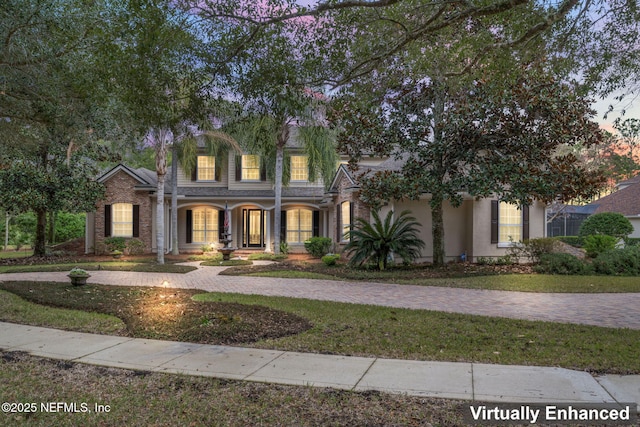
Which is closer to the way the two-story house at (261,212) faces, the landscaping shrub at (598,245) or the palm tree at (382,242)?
the palm tree

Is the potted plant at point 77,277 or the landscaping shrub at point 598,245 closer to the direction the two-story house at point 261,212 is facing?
the potted plant

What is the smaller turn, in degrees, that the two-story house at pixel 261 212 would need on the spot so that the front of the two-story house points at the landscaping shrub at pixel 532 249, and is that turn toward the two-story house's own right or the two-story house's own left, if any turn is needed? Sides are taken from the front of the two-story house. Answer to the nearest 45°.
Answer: approximately 45° to the two-story house's own left

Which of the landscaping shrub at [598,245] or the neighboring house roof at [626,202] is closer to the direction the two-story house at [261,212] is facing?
the landscaping shrub

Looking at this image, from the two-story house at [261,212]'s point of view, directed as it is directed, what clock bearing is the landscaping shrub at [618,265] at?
The landscaping shrub is roughly at 10 o'clock from the two-story house.

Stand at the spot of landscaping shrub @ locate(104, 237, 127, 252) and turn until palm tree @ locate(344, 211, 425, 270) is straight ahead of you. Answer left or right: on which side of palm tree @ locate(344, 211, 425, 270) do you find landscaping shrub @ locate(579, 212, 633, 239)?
left

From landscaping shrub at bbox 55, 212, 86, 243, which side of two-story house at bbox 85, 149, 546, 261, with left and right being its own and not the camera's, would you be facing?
right

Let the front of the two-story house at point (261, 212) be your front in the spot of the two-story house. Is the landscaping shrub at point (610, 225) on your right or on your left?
on your left

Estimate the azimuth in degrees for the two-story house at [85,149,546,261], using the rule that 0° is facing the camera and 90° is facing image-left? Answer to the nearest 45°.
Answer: approximately 0°

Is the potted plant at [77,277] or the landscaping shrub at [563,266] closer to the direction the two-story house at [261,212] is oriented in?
the potted plant
